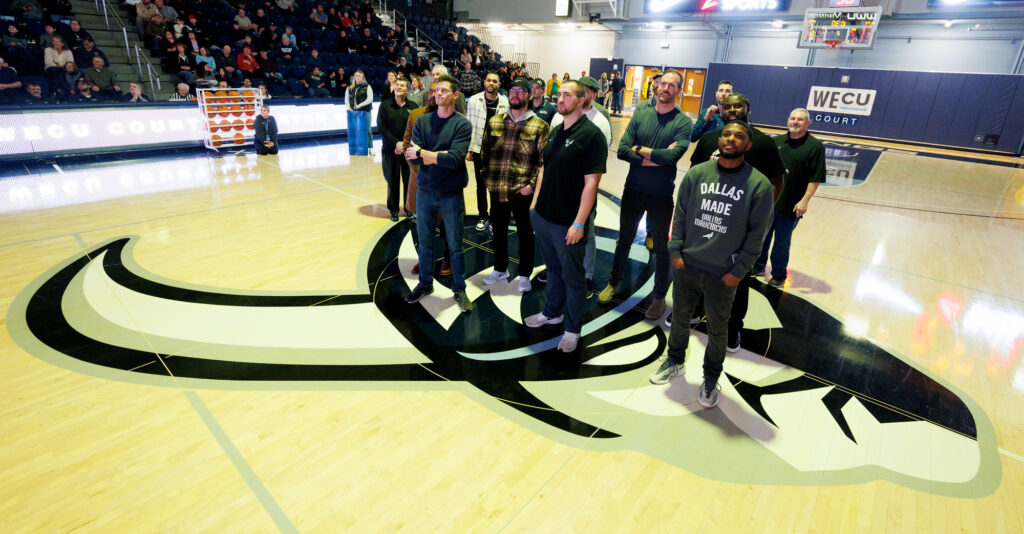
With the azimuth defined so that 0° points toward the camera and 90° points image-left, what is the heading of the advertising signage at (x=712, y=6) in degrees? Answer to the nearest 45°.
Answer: approximately 0°

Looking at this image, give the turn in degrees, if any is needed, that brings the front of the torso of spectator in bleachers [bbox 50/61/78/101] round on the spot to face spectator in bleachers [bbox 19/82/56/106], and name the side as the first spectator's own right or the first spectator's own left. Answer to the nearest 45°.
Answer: approximately 90° to the first spectator's own right

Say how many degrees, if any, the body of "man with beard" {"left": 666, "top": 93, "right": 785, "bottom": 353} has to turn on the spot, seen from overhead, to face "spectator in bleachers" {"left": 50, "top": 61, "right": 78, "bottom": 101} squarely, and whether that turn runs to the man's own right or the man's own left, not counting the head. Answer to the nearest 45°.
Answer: approximately 90° to the man's own right

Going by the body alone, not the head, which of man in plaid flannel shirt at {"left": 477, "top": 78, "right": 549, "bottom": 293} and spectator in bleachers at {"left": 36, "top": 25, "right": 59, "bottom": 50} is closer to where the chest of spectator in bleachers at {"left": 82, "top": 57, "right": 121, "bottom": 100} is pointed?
the man in plaid flannel shirt

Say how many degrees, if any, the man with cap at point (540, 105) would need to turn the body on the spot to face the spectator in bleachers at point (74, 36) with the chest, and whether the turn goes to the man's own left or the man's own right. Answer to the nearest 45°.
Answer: approximately 90° to the man's own right

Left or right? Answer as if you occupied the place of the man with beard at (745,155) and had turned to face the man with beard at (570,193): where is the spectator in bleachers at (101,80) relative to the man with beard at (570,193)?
right

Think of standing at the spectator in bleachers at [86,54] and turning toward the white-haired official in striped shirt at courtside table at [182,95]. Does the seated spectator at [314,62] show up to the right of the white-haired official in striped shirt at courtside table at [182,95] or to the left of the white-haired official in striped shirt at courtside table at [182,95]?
left

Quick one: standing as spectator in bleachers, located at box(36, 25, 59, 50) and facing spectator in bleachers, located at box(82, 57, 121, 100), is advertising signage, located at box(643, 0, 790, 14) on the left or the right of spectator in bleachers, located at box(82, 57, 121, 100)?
left

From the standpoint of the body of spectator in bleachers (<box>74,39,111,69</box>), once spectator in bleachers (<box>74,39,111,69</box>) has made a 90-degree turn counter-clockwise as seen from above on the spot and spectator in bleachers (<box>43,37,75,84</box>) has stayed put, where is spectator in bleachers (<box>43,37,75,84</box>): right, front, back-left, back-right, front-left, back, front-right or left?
back

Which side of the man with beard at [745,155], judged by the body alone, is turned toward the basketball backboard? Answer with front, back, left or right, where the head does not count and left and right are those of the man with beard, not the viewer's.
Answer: back
